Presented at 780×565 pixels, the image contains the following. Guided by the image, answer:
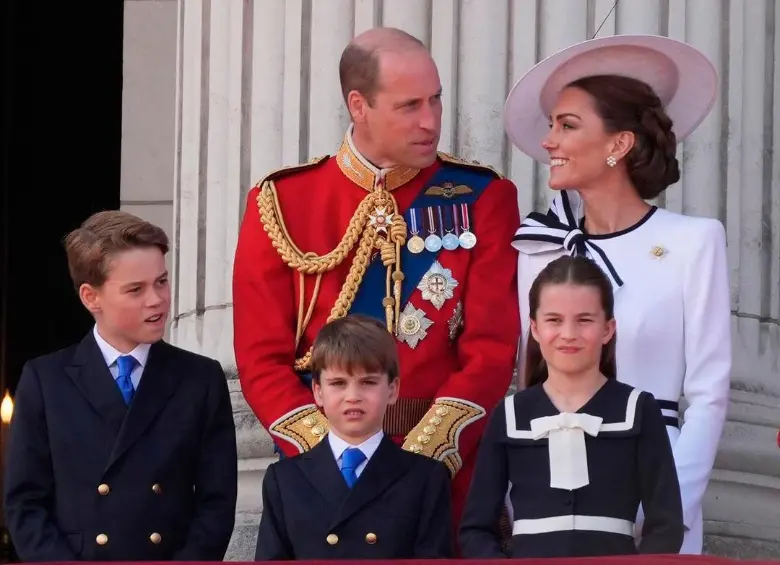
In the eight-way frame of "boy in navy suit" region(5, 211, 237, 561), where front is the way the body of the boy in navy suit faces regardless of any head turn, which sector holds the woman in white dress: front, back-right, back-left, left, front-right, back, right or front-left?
left

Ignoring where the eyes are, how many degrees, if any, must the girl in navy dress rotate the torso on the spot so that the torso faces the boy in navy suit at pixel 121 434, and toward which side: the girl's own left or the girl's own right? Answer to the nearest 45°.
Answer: approximately 90° to the girl's own right

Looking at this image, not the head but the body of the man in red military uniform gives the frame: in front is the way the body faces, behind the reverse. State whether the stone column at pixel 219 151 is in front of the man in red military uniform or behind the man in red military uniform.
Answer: behind

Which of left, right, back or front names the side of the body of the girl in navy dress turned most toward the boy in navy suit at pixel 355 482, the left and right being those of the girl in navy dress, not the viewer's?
right

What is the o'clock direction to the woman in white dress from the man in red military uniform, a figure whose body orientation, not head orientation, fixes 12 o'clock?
The woman in white dress is roughly at 9 o'clock from the man in red military uniform.

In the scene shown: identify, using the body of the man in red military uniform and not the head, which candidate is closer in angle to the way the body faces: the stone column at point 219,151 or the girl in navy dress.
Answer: the girl in navy dress

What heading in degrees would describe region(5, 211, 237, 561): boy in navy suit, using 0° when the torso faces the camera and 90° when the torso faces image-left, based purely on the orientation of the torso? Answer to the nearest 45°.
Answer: approximately 0°
